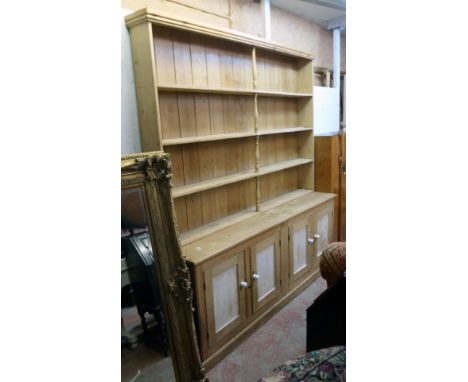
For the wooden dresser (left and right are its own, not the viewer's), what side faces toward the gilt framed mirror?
right

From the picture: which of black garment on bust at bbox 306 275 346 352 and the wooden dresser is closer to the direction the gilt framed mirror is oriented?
the black garment on bust

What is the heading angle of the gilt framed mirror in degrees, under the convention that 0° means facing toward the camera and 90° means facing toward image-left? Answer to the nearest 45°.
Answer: approximately 0°

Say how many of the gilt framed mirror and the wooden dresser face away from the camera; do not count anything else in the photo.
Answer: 0

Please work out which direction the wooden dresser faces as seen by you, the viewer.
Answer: facing the viewer and to the right of the viewer

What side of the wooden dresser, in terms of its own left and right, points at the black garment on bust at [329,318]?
front
